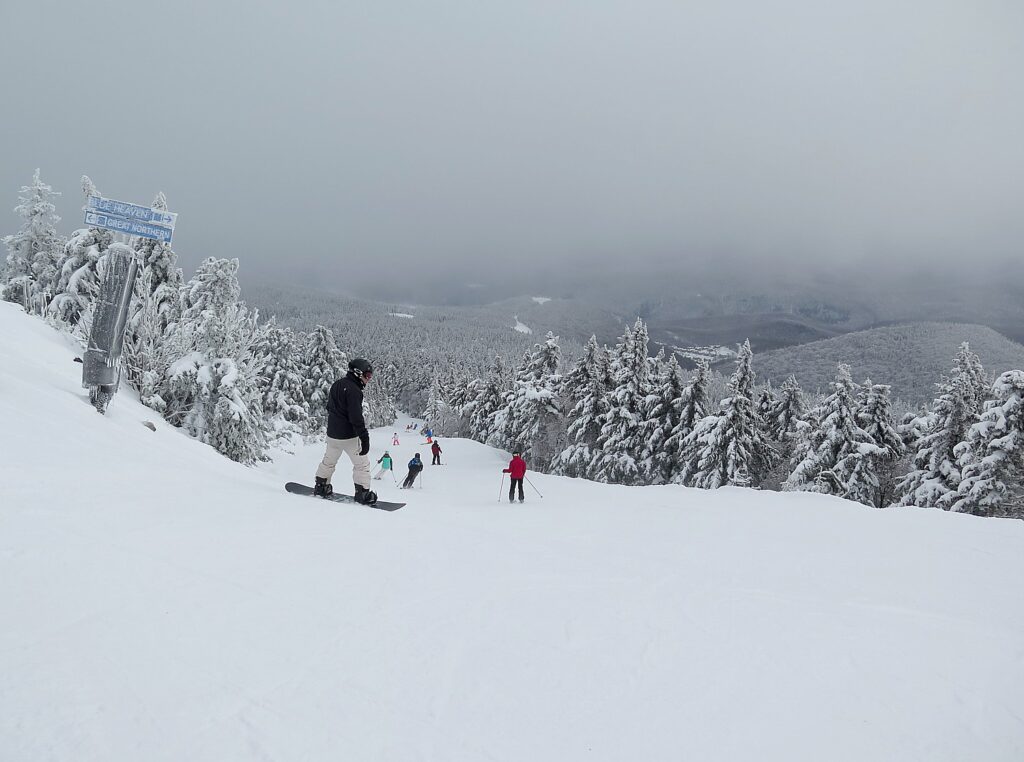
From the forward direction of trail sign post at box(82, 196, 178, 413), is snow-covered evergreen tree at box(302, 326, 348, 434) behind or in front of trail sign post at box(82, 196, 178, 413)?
behind

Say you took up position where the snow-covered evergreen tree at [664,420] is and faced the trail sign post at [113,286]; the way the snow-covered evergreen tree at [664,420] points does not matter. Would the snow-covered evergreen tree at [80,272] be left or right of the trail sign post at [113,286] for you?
right

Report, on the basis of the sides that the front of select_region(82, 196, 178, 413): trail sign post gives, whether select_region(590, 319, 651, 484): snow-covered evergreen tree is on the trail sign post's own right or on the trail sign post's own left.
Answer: on the trail sign post's own left

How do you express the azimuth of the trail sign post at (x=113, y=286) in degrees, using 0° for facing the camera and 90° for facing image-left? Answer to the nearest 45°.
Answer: approximately 0°

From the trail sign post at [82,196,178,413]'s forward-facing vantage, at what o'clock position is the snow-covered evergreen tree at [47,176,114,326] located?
The snow-covered evergreen tree is roughly at 6 o'clock from the trail sign post.

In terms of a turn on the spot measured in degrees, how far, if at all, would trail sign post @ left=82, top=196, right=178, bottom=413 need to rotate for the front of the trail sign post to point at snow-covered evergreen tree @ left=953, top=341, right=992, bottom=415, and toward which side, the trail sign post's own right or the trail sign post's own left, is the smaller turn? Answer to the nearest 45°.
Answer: approximately 90° to the trail sign post's own left
